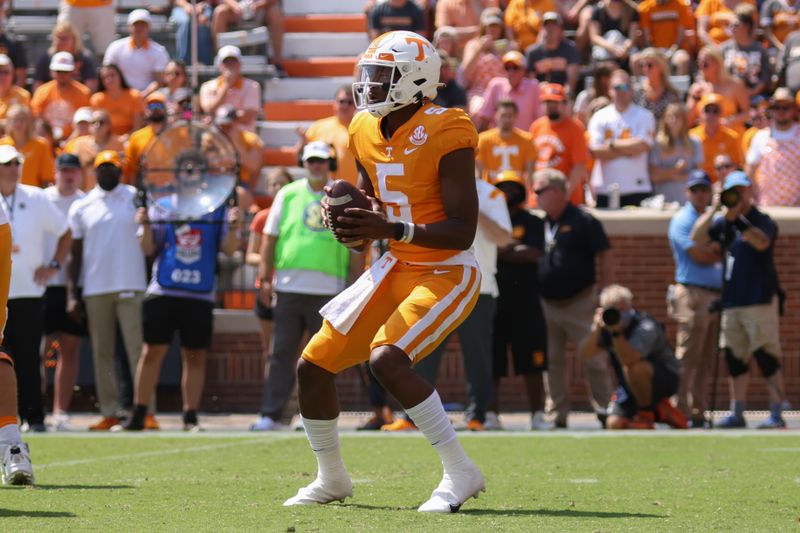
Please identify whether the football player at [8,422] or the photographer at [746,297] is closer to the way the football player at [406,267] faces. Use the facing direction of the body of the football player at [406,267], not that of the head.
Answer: the football player

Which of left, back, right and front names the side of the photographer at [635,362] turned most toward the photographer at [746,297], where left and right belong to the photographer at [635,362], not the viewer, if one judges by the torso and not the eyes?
back

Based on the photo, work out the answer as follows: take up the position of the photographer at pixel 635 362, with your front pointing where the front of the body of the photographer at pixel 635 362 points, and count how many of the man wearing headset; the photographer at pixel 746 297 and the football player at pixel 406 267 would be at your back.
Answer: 1

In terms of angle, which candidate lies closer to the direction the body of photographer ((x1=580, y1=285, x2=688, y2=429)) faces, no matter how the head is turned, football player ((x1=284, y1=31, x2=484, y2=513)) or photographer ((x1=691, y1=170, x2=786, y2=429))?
the football player

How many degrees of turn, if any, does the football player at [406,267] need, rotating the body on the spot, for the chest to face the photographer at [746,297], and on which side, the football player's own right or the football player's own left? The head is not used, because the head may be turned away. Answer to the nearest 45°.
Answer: approximately 180°

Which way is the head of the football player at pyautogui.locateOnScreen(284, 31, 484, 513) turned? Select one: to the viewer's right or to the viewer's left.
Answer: to the viewer's left

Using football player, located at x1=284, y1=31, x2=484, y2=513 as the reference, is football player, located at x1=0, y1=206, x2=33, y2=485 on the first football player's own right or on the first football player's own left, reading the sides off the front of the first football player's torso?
on the first football player's own right

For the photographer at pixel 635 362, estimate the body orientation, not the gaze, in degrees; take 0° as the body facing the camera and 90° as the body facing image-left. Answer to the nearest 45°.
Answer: approximately 45°

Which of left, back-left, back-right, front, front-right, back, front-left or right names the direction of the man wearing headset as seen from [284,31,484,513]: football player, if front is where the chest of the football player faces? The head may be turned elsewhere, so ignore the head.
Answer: back-right

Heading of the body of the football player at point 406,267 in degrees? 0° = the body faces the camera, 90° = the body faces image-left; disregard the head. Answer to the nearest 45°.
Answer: approximately 45°
